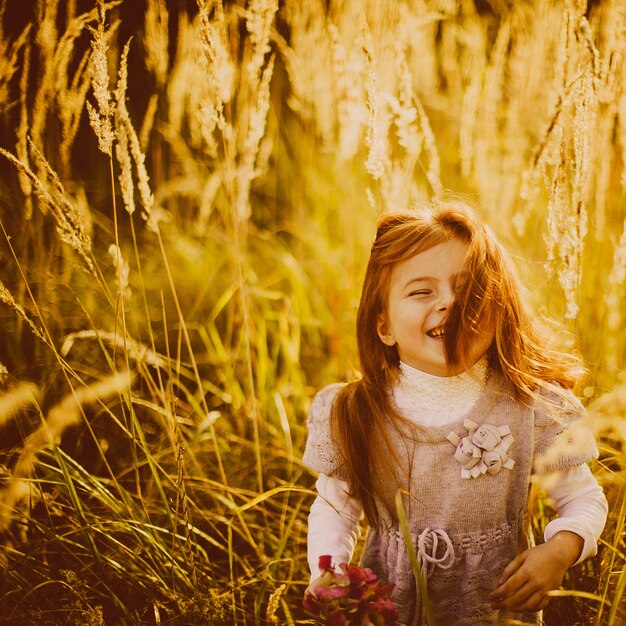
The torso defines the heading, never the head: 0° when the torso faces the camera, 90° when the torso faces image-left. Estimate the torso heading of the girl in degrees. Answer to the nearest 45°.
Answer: approximately 0°
